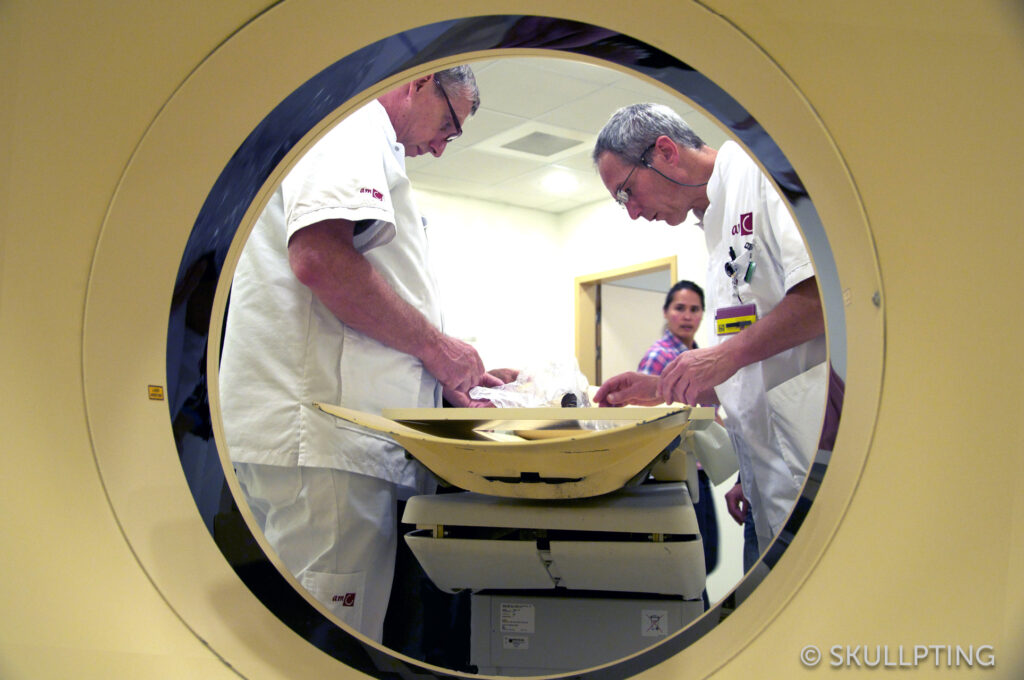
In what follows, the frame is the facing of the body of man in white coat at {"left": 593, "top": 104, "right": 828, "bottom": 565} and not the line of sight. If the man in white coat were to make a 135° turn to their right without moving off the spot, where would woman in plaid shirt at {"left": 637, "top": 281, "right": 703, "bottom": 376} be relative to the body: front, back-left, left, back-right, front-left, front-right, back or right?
front

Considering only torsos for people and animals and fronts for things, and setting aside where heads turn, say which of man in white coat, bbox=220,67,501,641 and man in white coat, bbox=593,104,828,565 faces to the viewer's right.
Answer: man in white coat, bbox=220,67,501,641

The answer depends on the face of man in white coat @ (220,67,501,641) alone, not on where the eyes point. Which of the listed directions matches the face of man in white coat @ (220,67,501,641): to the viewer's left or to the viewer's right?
to the viewer's right

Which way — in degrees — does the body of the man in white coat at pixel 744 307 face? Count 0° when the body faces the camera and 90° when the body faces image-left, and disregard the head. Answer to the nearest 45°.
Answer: approximately 45°

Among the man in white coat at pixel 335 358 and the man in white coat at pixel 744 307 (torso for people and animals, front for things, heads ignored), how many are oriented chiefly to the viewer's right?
1

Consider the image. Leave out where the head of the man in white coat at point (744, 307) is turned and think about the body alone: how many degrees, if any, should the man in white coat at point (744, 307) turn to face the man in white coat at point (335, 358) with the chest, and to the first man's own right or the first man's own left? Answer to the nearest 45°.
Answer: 0° — they already face them

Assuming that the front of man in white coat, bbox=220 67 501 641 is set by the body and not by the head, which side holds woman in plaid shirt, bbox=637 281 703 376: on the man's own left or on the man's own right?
on the man's own left

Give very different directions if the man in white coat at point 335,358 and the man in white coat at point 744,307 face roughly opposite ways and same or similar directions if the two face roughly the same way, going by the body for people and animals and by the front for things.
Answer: very different directions

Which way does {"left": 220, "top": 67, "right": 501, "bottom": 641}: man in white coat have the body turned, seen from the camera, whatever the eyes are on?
to the viewer's right
